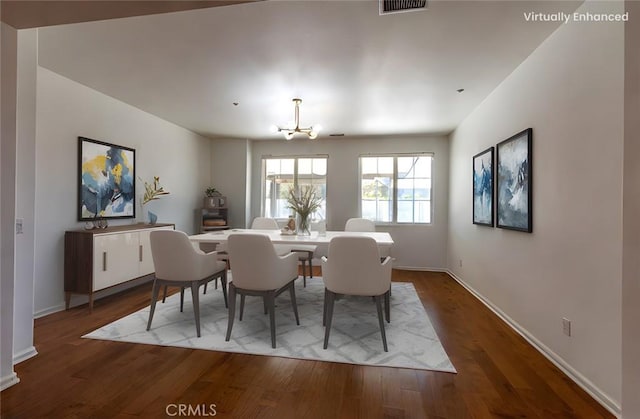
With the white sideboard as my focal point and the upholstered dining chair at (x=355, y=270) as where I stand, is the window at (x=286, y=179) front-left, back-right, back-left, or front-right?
front-right

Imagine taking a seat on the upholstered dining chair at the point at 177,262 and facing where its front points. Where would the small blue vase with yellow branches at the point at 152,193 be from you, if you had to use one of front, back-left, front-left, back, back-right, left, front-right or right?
front-left

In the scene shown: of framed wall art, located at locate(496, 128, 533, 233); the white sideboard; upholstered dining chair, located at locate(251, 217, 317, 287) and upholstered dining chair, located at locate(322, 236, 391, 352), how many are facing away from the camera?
1

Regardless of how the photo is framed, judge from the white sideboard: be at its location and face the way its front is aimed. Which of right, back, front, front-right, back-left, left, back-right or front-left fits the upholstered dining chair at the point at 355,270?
front

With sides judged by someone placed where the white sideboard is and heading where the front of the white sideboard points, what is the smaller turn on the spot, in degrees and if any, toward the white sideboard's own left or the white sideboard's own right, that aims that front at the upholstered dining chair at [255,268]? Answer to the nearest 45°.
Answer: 0° — it already faces it

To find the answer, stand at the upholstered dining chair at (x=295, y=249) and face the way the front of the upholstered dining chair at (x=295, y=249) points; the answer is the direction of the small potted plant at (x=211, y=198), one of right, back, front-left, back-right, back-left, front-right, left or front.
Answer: back

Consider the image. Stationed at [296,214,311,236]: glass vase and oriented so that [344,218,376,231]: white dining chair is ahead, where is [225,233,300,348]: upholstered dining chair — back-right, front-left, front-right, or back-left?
back-right

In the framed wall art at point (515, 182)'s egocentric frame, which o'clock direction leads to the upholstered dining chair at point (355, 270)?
The upholstered dining chair is roughly at 12 o'clock from the framed wall art.

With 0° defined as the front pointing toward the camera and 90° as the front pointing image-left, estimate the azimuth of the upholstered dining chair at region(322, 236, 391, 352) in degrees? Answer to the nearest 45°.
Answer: approximately 180°

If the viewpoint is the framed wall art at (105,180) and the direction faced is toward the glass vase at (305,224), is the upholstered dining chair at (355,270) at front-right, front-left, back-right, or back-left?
front-right

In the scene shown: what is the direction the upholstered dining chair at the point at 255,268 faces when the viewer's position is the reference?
facing away from the viewer and to the right of the viewer

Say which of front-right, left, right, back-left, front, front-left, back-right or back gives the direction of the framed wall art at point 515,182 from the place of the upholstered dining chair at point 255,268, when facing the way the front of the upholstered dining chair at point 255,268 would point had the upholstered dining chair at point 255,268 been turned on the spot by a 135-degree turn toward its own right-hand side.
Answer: left

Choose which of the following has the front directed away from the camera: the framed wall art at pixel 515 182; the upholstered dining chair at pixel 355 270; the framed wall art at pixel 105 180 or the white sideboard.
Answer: the upholstered dining chair
